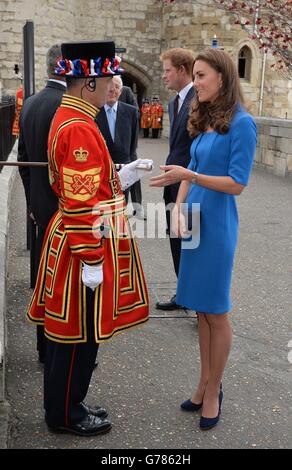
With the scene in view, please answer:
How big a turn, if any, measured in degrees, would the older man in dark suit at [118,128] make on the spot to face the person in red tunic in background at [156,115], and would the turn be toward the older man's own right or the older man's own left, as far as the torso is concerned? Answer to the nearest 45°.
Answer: approximately 135° to the older man's own right

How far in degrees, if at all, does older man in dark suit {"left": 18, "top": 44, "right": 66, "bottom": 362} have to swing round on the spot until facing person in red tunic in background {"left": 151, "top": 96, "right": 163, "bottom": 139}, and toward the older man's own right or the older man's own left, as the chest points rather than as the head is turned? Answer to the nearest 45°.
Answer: approximately 45° to the older man's own left

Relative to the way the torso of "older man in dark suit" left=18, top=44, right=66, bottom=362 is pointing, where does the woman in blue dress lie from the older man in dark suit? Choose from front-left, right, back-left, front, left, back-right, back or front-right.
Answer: right

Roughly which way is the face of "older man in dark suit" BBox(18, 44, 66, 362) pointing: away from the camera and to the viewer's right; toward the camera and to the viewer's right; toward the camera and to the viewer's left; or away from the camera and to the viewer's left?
away from the camera and to the viewer's right

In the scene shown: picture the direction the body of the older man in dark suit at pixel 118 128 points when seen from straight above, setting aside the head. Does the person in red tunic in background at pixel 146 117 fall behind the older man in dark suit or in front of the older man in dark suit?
behind

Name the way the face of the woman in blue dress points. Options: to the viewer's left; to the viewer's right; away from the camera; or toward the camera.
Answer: to the viewer's left

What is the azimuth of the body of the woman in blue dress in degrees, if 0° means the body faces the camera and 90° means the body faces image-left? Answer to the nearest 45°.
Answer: approximately 45°

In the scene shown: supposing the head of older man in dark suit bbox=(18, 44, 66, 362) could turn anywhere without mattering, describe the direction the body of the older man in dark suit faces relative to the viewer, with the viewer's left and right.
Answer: facing away from the viewer and to the right of the viewer

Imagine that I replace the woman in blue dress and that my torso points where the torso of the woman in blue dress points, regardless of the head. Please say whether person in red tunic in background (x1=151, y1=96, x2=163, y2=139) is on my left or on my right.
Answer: on my right

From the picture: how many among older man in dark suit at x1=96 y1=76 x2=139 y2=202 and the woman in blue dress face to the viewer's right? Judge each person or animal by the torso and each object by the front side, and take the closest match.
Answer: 0

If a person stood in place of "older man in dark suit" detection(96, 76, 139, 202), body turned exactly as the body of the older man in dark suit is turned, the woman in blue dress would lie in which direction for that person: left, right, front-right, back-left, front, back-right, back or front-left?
front-left

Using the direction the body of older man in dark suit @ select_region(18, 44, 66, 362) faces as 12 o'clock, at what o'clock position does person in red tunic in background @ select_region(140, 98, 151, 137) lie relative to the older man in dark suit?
The person in red tunic in background is roughly at 11 o'clock from the older man in dark suit.

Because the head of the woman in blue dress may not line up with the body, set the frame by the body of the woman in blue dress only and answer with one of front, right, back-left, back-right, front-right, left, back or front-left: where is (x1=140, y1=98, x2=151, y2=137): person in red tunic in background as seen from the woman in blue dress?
back-right

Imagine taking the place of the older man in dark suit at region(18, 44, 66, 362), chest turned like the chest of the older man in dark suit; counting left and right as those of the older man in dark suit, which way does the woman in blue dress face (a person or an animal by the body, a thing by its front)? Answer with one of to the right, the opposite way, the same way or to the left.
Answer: the opposite way

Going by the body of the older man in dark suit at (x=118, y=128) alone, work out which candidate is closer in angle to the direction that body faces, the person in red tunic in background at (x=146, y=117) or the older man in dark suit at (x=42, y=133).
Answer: the older man in dark suit

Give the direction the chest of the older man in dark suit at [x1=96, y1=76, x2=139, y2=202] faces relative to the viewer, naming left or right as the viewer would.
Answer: facing the viewer and to the left of the viewer

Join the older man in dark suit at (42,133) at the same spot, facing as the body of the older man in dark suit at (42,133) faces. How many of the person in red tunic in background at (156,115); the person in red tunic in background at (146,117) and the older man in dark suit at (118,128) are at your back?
0
